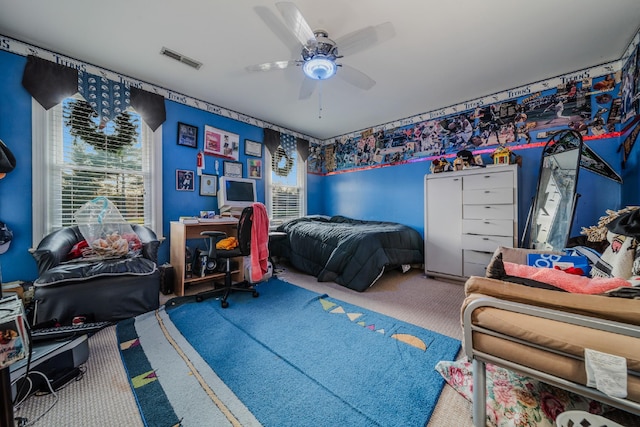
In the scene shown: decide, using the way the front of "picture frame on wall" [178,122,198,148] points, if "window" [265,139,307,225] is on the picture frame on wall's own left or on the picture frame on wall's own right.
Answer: on the picture frame on wall's own left

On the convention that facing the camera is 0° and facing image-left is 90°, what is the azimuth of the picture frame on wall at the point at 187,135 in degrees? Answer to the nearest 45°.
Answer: approximately 315°

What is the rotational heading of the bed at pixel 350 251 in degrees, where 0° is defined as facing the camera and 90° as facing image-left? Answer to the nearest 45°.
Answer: approximately 315°

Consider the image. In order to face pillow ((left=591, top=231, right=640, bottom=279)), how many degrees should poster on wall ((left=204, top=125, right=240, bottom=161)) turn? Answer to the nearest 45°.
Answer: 0° — it already faces it

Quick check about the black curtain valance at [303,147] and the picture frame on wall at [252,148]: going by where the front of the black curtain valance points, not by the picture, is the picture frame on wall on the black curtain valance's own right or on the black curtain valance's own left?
on the black curtain valance's own right
